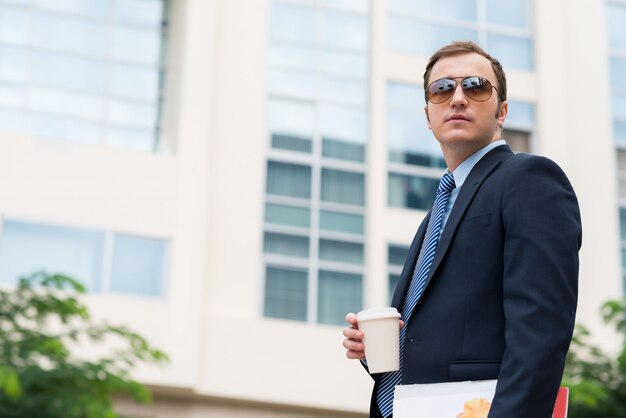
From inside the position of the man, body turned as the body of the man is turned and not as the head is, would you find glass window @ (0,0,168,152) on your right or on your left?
on your right

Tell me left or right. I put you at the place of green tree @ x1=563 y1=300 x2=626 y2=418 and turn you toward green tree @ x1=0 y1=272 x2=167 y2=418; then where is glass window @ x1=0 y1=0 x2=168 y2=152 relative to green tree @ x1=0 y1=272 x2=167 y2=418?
right

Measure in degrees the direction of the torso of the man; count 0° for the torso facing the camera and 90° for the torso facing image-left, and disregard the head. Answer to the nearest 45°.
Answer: approximately 45°

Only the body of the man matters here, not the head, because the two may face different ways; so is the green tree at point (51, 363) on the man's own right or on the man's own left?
on the man's own right
